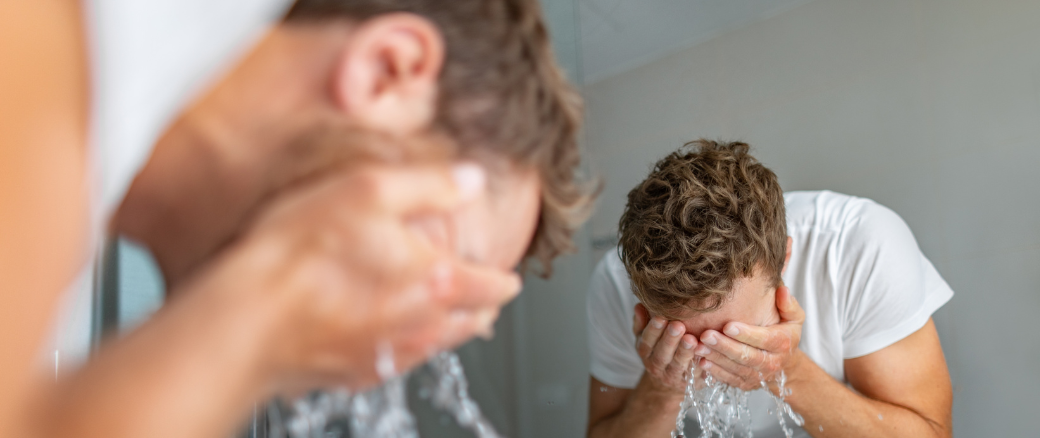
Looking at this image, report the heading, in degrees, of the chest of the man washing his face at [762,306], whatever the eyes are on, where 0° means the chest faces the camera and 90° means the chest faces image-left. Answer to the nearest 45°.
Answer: approximately 45°
